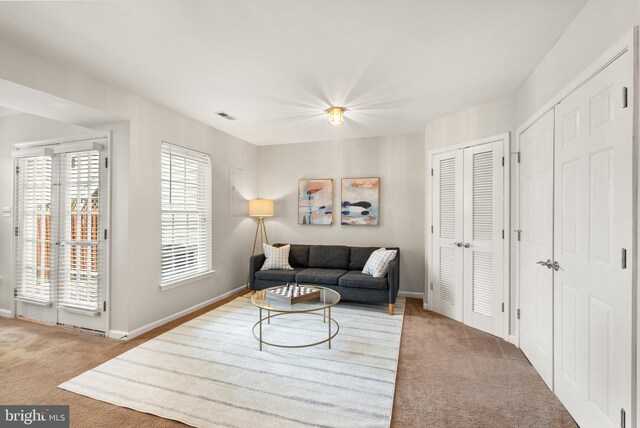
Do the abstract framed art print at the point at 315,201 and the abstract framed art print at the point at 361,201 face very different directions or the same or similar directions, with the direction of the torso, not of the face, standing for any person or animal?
same or similar directions

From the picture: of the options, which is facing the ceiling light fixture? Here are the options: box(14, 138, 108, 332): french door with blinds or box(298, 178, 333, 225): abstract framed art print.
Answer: the abstract framed art print

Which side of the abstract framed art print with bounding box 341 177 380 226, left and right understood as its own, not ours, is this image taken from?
front

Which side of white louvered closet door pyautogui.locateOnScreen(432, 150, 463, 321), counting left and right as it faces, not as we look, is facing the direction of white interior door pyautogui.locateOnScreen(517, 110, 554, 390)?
left

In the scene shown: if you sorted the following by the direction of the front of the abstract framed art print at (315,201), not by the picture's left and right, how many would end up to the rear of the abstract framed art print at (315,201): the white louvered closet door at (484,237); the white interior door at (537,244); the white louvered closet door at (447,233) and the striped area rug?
0

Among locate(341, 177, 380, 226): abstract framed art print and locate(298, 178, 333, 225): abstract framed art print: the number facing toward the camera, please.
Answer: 2

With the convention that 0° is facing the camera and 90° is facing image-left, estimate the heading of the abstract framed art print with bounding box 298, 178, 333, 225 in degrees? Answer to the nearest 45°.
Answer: approximately 0°

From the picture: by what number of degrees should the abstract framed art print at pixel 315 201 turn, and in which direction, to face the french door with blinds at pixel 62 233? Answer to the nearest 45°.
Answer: approximately 45° to its right

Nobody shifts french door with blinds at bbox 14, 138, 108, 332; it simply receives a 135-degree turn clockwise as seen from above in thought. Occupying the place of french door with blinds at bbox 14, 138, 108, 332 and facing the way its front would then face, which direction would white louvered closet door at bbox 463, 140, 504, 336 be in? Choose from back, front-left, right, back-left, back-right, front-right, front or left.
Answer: back-right

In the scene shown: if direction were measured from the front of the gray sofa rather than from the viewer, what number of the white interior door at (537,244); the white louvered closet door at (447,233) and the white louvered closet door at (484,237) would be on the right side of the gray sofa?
0

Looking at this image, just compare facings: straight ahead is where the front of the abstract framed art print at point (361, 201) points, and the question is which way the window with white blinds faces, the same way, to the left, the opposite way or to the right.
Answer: to the left

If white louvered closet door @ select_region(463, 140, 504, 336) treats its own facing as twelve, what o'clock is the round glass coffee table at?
The round glass coffee table is roughly at 12 o'clock from the white louvered closet door.

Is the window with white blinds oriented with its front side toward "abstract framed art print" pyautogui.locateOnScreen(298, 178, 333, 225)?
no

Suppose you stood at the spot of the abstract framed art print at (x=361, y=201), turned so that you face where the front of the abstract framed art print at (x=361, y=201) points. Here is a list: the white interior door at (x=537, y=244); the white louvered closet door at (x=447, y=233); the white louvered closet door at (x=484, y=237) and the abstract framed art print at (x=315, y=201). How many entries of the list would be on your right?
1

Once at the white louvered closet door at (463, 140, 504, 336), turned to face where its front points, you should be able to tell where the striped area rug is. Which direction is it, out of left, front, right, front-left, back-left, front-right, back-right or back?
front

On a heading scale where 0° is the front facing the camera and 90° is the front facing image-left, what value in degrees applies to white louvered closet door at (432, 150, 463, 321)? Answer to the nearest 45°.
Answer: approximately 45°

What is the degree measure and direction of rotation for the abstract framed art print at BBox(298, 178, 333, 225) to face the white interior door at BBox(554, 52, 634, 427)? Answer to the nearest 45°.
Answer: approximately 45° to its left

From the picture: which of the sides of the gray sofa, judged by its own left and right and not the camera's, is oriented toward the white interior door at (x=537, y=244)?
left
